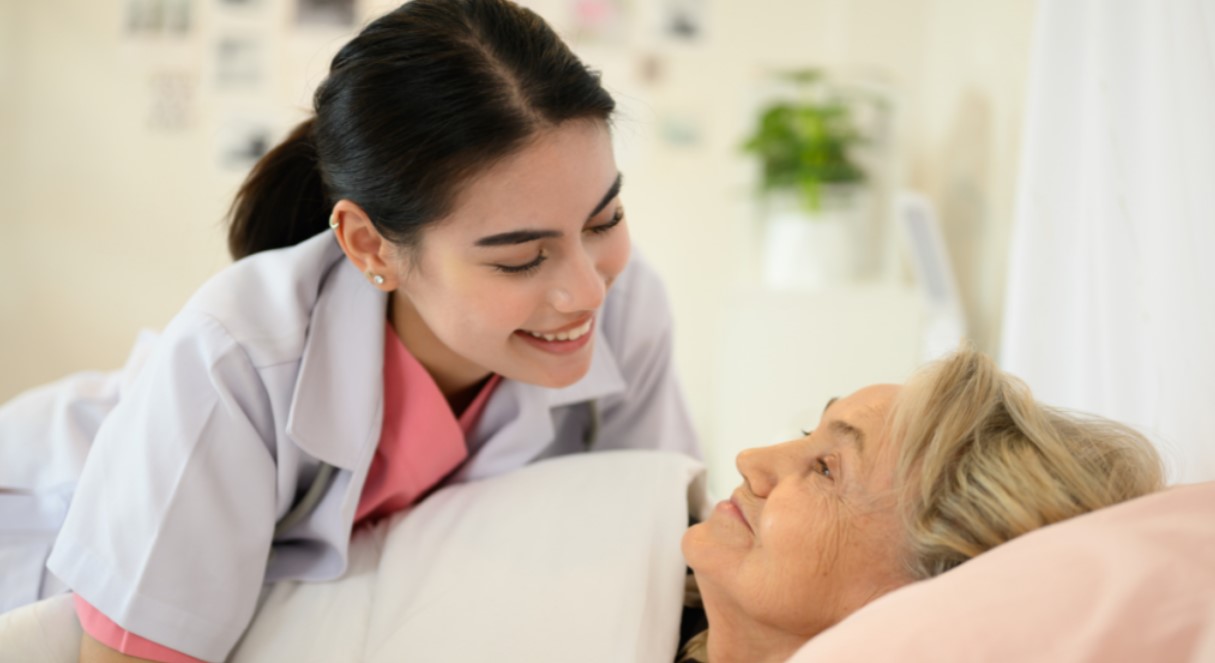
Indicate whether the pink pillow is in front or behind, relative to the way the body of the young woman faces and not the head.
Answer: in front

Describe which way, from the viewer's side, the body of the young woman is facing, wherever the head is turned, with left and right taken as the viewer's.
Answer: facing the viewer and to the right of the viewer

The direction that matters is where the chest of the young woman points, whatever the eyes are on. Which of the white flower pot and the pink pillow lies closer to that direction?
the pink pillow

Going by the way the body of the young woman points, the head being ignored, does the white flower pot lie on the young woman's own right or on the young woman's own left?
on the young woman's own left

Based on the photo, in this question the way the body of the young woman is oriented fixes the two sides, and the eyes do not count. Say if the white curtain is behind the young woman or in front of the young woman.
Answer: in front

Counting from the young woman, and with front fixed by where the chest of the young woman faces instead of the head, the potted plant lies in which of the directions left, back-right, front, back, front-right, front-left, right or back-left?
left

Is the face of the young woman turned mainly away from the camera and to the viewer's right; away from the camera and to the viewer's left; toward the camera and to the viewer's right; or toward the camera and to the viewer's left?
toward the camera and to the viewer's right
